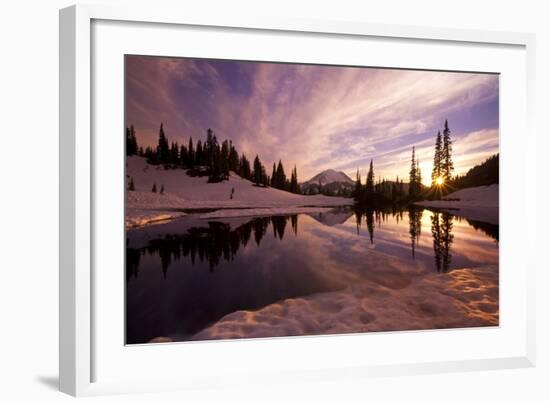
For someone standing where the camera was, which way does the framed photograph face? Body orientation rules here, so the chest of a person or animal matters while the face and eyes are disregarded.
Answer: facing the viewer and to the right of the viewer
